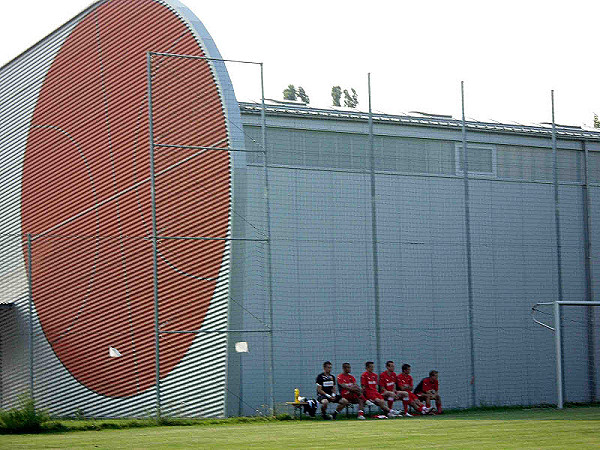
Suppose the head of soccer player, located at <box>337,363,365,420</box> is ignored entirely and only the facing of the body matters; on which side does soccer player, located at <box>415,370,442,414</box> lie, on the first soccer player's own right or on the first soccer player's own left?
on the first soccer player's own left

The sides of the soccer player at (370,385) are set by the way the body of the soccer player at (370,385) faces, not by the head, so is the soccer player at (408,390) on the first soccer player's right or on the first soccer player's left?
on the first soccer player's left

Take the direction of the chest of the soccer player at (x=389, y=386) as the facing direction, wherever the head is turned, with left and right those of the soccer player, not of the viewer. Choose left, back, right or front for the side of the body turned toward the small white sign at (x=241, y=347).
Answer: right

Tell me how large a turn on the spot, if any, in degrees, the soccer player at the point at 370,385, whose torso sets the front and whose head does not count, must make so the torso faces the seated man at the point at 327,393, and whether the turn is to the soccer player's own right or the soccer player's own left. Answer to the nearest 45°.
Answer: approximately 90° to the soccer player's own right

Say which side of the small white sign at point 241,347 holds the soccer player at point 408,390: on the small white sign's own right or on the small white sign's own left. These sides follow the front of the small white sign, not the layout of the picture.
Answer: on the small white sign's own left

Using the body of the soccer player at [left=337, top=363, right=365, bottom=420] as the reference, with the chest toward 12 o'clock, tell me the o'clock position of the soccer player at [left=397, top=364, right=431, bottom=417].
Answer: the soccer player at [left=397, top=364, right=431, bottom=417] is roughly at 9 o'clock from the soccer player at [left=337, top=363, right=365, bottom=420].
